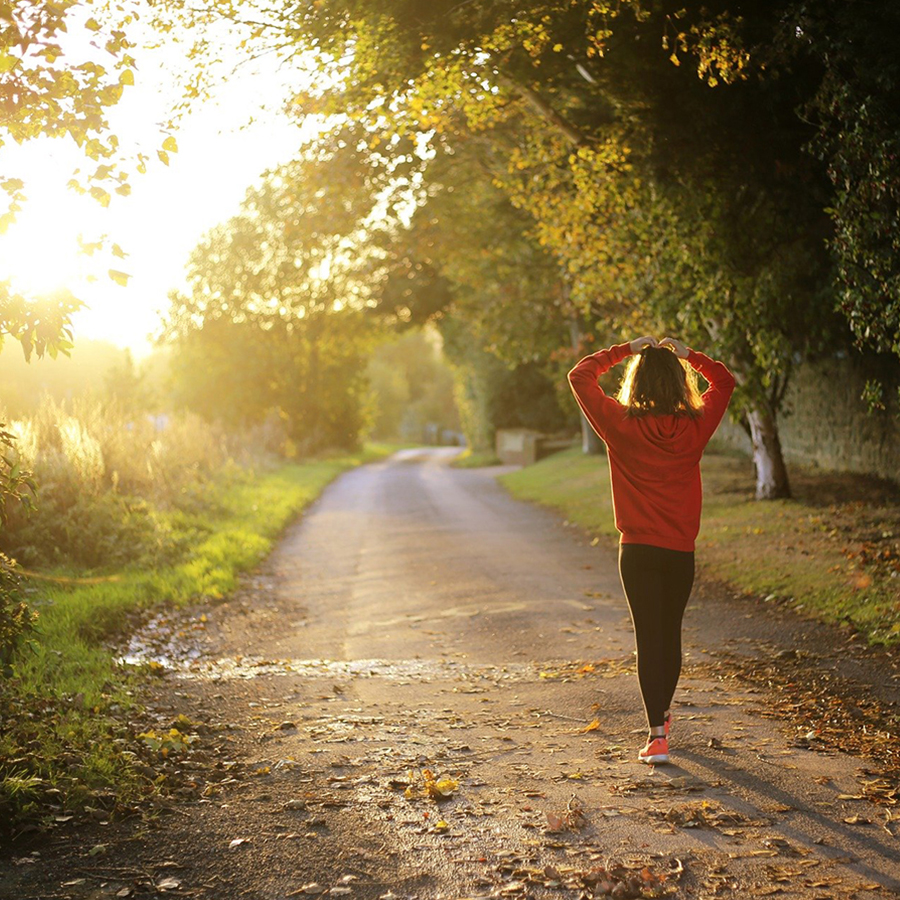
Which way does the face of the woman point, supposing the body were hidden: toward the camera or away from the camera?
away from the camera

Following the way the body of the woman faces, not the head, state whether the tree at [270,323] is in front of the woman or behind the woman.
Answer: in front

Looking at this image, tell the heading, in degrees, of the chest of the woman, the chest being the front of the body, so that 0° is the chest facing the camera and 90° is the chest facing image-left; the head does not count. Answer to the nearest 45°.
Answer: approximately 180°

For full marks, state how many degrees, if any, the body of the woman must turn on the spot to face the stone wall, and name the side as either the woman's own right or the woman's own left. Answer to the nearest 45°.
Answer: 0° — they already face it

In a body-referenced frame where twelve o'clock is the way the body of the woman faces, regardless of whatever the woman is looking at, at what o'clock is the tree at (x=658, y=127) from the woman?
The tree is roughly at 12 o'clock from the woman.
